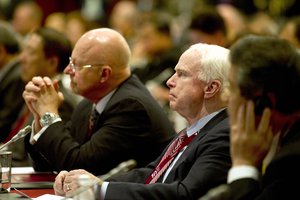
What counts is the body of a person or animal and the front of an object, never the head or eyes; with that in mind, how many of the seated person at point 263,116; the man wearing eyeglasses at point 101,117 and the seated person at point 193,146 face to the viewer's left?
3

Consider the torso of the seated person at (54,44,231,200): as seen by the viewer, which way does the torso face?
to the viewer's left

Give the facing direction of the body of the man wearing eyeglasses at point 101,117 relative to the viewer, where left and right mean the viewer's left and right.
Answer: facing to the left of the viewer

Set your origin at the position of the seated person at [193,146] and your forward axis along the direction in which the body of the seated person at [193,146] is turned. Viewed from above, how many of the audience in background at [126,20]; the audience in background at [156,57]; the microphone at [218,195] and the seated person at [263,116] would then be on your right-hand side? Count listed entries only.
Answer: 2

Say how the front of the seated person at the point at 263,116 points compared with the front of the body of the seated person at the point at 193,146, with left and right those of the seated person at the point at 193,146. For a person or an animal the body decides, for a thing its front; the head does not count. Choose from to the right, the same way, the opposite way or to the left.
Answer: the same way

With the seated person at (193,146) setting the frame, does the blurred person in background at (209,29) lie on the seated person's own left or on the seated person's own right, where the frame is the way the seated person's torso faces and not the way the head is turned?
on the seated person's own right

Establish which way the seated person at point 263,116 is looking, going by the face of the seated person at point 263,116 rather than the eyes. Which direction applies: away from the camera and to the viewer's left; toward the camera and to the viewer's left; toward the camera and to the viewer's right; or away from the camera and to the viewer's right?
away from the camera and to the viewer's left

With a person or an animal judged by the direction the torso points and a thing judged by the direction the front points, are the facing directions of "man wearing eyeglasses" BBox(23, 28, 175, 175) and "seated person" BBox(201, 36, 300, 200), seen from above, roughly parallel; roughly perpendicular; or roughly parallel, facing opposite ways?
roughly parallel

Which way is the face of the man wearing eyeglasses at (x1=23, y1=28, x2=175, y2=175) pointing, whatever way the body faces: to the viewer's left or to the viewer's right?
to the viewer's left

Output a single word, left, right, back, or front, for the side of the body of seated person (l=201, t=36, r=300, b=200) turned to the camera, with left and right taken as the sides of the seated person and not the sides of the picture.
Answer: left

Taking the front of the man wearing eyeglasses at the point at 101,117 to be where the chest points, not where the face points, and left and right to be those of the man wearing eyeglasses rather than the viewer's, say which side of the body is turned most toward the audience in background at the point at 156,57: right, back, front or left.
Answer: right

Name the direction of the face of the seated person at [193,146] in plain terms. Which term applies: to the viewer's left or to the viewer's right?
to the viewer's left

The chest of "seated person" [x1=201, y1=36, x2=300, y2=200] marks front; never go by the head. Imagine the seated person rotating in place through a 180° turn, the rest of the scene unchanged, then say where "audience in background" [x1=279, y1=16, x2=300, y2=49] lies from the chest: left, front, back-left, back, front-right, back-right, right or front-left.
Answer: left

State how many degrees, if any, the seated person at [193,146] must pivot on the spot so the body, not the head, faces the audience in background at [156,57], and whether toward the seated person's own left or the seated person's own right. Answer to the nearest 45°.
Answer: approximately 90° to the seated person's own right

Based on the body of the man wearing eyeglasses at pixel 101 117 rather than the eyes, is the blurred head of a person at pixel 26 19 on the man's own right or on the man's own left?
on the man's own right

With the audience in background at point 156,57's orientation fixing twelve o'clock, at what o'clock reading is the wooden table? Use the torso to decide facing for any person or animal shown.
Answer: The wooden table is roughly at 11 o'clock from the audience in background.

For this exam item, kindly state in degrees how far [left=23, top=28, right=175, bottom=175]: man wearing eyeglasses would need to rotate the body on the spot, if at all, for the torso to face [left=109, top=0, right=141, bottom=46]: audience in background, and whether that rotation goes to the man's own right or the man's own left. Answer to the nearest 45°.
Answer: approximately 90° to the man's own right

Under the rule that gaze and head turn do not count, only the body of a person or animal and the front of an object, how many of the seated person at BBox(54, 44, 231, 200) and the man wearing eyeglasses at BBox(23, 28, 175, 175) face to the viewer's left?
2
